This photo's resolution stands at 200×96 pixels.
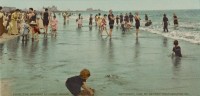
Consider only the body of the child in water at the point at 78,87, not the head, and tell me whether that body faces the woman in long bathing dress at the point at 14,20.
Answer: no
